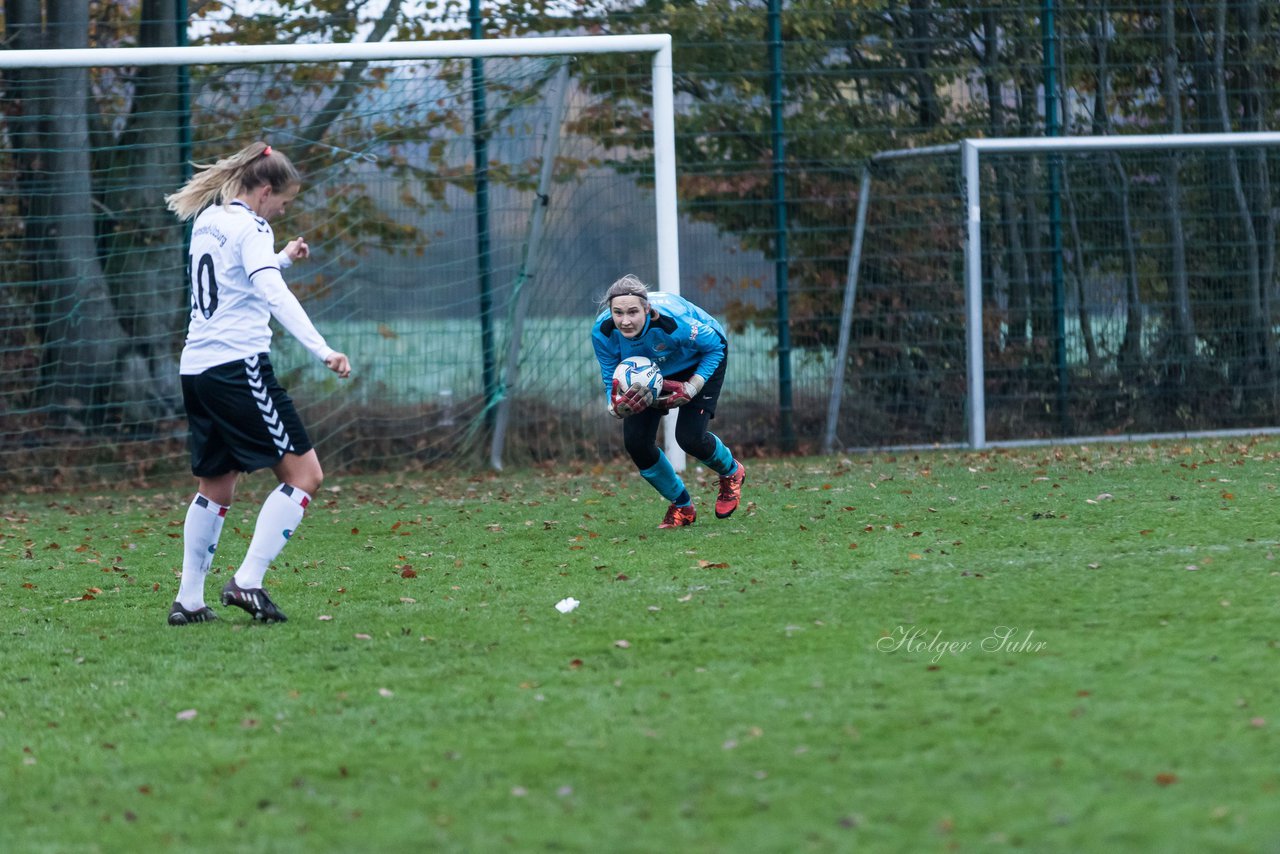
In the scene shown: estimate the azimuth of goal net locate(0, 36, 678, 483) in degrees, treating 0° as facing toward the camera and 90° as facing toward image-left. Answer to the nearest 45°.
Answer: approximately 0°

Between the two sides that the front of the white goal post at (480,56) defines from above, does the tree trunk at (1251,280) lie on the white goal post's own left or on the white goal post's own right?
on the white goal post's own left

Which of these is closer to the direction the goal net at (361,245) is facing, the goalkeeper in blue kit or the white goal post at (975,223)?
the goalkeeper in blue kit

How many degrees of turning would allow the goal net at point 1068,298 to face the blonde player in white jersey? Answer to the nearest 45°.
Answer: approximately 45° to its right

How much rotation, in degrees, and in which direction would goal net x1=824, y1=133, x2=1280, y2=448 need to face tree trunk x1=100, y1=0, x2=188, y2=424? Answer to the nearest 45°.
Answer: approximately 90° to its right

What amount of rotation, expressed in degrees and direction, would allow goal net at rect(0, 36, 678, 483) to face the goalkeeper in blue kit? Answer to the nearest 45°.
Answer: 0° — it already faces them

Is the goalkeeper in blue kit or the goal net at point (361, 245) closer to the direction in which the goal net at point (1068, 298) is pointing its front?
the goalkeeper in blue kit

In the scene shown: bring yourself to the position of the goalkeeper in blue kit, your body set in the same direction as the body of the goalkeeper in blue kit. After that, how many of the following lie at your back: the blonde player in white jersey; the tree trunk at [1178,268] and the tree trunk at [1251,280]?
2

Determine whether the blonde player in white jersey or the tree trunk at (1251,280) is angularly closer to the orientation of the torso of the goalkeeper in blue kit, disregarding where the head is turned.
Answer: the blonde player in white jersey

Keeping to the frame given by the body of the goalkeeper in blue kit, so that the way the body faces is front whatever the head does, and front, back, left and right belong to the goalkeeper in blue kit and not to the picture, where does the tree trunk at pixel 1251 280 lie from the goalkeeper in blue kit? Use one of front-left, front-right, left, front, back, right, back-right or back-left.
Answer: back

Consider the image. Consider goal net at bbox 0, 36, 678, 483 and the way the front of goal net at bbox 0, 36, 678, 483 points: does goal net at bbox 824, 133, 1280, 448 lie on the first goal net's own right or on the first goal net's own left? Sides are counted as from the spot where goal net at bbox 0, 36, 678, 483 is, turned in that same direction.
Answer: on the first goal net's own left

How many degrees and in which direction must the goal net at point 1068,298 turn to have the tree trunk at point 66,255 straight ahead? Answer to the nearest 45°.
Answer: approximately 90° to its right
